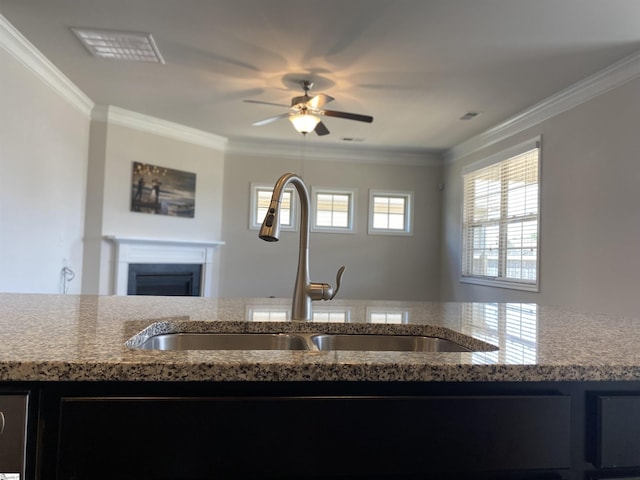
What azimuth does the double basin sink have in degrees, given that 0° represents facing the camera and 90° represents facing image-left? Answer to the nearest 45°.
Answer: approximately 0°

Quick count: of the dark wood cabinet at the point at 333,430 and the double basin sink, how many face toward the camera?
2

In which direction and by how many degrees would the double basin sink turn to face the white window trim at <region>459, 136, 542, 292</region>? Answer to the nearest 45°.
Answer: approximately 135° to its left

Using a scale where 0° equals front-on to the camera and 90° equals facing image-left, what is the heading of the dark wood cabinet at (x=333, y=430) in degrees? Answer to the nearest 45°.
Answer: approximately 0°

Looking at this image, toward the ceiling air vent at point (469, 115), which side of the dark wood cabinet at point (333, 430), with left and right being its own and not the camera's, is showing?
back

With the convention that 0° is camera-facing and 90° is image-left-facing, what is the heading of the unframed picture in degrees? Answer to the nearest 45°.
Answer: approximately 315°

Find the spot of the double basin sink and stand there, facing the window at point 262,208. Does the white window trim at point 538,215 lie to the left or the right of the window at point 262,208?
right

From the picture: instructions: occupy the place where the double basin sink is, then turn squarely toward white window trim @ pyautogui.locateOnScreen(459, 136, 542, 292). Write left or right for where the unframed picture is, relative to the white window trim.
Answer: left

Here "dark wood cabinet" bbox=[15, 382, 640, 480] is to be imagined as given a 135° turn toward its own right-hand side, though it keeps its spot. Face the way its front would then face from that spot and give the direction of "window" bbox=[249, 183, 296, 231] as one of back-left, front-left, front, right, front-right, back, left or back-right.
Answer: front-right

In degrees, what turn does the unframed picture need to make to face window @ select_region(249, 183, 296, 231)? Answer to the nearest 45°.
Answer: approximately 45° to its left
